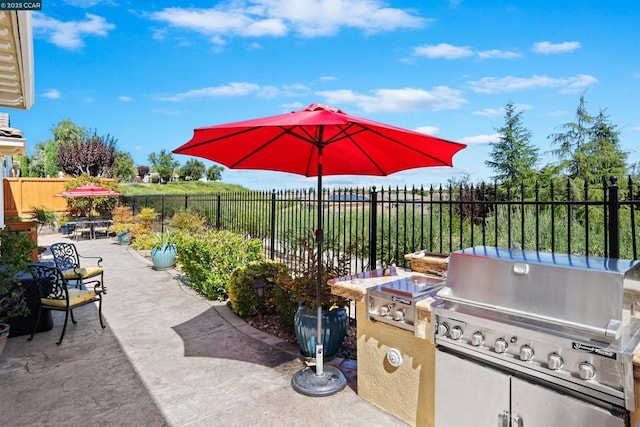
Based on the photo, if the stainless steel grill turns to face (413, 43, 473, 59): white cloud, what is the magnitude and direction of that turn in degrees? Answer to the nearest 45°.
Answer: approximately 135° to its right

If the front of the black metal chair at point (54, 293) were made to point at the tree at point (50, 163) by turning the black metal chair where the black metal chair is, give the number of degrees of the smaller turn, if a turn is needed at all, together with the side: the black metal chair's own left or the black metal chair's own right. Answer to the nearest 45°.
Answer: approximately 45° to the black metal chair's own left

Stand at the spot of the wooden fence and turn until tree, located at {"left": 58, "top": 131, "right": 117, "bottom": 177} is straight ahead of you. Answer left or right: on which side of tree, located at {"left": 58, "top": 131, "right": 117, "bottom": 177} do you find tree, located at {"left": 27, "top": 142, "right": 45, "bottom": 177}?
left

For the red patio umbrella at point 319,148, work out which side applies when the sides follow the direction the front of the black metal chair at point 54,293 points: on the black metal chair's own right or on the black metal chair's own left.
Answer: on the black metal chair's own right

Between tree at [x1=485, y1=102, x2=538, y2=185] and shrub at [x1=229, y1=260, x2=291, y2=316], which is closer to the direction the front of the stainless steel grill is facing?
the shrub

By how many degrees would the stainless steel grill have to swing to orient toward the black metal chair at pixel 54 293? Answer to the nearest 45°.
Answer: approximately 45° to its right

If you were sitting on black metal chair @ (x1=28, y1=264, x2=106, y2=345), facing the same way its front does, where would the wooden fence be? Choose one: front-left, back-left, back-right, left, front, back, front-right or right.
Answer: front-left

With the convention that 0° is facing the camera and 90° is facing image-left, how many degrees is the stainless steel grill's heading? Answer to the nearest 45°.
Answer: approximately 45°

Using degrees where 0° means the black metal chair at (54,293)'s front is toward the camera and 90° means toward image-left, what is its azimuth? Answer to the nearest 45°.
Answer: approximately 225°

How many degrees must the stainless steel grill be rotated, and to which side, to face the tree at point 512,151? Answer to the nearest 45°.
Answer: approximately 135° to its right

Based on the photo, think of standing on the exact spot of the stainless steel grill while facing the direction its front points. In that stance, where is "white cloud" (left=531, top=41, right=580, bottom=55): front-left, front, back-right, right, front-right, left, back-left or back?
back-right

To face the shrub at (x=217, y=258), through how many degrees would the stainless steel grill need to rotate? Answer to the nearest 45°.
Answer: approximately 90° to its right
